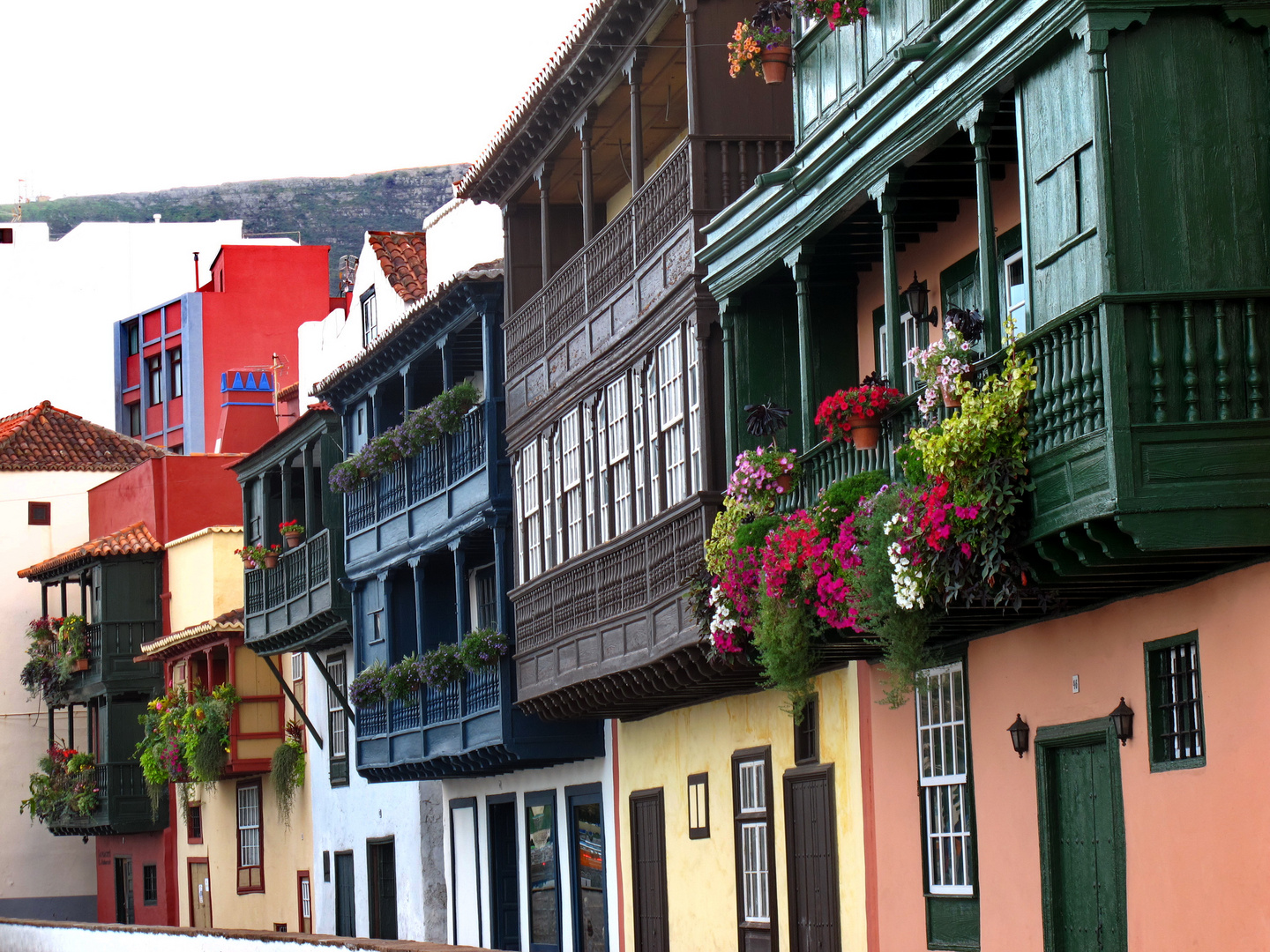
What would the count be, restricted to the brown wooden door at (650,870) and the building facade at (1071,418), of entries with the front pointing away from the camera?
0

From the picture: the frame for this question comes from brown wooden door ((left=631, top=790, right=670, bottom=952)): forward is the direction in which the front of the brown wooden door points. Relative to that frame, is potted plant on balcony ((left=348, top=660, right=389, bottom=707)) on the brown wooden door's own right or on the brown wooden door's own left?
on the brown wooden door's own right

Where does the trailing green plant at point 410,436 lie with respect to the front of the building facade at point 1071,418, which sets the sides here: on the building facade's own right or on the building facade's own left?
on the building facade's own right

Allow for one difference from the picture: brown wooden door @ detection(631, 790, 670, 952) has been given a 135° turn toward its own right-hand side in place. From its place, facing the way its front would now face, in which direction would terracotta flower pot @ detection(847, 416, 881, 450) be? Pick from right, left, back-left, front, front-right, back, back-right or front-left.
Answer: back
